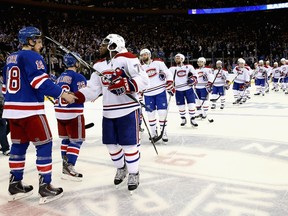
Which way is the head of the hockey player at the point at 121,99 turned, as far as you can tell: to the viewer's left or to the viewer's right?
to the viewer's left

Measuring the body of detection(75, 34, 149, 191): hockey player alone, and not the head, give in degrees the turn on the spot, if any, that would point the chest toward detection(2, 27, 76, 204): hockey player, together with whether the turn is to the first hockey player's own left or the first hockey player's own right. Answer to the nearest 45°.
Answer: approximately 45° to the first hockey player's own right

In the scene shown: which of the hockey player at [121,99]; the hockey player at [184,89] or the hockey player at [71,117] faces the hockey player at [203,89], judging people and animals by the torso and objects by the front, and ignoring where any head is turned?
the hockey player at [71,117]

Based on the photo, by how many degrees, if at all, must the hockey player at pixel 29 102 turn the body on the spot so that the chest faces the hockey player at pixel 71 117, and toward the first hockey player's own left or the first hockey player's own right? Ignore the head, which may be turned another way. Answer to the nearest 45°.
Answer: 0° — they already face them

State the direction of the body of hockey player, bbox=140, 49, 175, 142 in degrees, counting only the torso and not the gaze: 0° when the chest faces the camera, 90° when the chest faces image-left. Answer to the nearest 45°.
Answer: approximately 45°

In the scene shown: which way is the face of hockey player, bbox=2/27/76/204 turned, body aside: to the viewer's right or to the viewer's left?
to the viewer's right

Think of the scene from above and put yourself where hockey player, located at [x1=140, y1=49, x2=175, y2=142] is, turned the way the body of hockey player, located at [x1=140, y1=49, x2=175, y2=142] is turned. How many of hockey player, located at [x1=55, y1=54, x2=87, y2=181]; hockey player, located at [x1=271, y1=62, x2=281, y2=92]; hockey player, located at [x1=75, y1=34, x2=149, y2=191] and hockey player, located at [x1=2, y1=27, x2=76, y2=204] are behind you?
1

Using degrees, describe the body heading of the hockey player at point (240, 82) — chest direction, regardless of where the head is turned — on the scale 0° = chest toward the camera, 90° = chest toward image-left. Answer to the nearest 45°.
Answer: approximately 45°

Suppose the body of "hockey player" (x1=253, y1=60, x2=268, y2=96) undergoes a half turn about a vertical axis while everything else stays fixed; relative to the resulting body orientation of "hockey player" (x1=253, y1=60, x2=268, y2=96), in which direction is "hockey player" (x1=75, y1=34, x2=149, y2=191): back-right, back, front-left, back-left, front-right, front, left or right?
back-right

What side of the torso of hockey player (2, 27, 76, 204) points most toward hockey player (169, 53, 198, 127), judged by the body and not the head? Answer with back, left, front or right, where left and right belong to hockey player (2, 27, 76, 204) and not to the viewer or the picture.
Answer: front

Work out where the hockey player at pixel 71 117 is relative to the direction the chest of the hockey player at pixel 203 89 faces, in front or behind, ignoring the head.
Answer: in front

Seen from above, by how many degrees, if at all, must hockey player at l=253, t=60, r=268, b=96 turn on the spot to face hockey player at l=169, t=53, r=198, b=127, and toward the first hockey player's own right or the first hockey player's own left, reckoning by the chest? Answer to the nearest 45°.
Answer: approximately 45° to the first hockey player's own left

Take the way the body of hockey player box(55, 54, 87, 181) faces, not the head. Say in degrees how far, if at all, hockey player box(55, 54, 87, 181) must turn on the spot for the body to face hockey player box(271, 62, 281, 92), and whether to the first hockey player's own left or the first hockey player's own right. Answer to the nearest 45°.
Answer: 0° — they already face them

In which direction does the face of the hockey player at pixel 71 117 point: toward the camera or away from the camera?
away from the camera

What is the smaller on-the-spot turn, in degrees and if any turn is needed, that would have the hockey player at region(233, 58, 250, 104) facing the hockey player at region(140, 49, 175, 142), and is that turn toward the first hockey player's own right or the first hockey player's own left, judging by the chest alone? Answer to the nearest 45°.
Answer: approximately 45° to the first hockey player's own left

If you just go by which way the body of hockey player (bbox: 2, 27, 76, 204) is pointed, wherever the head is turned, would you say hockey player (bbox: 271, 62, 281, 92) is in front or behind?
in front

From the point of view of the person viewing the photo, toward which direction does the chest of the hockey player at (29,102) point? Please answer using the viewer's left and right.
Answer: facing away from the viewer and to the right of the viewer

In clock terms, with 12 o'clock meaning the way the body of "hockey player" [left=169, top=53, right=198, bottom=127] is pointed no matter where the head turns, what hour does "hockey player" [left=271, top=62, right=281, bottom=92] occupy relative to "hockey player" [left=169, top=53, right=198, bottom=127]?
"hockey player" [left=271, top=62, right=281, bottom=92] is roughly at 7 o'clock from "hockey player" [left=169, top=53, right=198, bottom=127].
